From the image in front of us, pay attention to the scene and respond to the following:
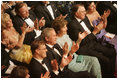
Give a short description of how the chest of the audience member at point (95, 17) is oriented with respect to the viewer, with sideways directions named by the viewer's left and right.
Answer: facing the viewer and to the right of the viewer

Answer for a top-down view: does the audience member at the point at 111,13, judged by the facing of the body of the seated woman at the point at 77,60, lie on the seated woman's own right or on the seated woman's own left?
on the seated woman's own left

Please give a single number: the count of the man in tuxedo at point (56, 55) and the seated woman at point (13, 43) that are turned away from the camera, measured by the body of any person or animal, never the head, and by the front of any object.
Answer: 0

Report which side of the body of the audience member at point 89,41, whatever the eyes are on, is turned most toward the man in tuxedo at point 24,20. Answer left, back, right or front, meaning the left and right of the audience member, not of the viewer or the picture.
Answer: right

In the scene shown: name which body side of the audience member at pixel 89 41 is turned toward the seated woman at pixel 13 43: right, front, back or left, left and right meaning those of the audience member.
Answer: right

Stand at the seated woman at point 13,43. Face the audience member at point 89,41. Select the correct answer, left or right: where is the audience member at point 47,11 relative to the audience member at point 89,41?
left

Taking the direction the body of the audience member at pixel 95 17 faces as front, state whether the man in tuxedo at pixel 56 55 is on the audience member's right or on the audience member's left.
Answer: on the audience member's right

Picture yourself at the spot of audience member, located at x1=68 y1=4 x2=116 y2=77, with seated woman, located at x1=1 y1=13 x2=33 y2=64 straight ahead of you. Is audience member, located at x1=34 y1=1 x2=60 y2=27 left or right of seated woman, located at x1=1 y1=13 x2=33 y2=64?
right

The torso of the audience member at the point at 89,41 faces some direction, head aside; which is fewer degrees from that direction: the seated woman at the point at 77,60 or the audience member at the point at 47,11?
the seated woman
